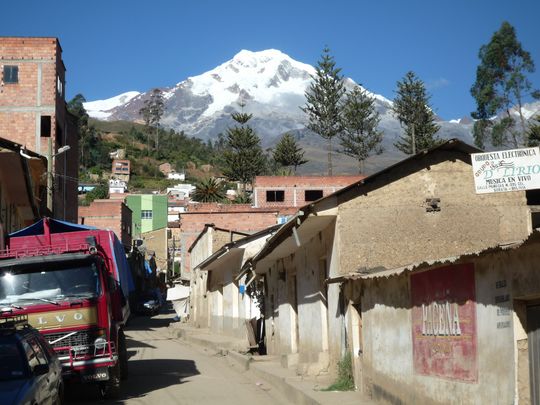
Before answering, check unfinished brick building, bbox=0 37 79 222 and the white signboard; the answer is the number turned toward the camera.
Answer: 1

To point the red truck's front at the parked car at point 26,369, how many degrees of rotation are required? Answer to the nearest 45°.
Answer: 0° — it already faces it

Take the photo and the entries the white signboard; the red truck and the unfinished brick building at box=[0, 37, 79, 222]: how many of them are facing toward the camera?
2

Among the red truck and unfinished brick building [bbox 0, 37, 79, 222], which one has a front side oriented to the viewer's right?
the unfinished brick building

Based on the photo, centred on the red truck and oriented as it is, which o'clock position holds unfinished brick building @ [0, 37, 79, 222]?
The unfinished brick building is roughly at 6 o'clock from the red truck.

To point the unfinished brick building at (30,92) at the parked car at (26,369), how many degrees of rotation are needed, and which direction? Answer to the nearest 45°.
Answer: approximately 90° to its right

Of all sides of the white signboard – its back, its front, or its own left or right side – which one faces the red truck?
right

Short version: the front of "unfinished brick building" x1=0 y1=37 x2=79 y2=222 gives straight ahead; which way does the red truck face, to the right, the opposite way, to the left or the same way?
to the right

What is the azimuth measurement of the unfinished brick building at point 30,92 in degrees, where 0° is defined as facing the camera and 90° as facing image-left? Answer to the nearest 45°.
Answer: approximately 270°

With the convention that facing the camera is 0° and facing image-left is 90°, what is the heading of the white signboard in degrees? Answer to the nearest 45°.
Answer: approximately 0°

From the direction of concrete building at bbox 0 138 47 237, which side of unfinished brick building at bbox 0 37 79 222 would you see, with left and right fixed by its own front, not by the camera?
right
